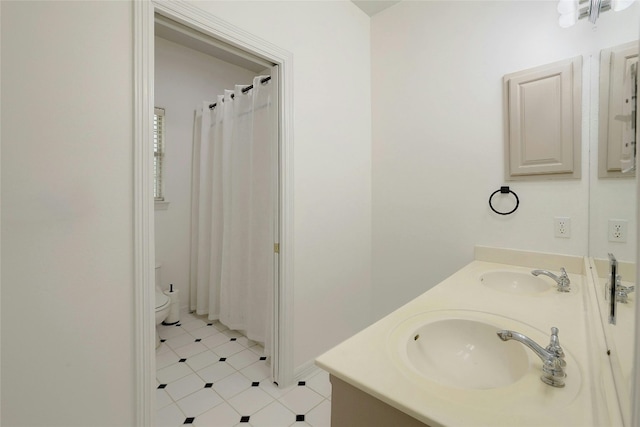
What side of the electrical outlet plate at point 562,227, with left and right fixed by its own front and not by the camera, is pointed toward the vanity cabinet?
front

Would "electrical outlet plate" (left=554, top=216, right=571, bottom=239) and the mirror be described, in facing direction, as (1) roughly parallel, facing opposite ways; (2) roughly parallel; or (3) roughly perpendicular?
roughly perpendicular

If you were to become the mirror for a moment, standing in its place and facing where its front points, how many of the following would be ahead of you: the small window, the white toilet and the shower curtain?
3

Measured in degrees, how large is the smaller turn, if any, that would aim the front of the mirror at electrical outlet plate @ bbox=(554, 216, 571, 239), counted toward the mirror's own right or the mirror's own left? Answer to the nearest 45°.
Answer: approximately 90° to the mirror's own right

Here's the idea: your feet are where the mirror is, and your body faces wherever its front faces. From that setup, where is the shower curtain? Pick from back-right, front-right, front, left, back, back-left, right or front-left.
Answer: front

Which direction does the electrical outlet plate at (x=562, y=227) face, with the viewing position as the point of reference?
facing the viewer

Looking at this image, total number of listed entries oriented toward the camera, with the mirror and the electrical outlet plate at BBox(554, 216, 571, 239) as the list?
1

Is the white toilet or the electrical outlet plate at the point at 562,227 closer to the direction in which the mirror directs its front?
the white toilet

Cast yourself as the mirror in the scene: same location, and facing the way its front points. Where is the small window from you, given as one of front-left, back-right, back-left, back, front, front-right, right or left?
front

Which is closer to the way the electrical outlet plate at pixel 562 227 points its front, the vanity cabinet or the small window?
the vanity cabinet

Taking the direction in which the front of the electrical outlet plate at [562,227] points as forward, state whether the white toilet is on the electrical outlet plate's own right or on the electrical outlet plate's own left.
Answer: on the electrical outlet plate's own right

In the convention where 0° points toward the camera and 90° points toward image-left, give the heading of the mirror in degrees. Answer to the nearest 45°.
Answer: approximately 90°
